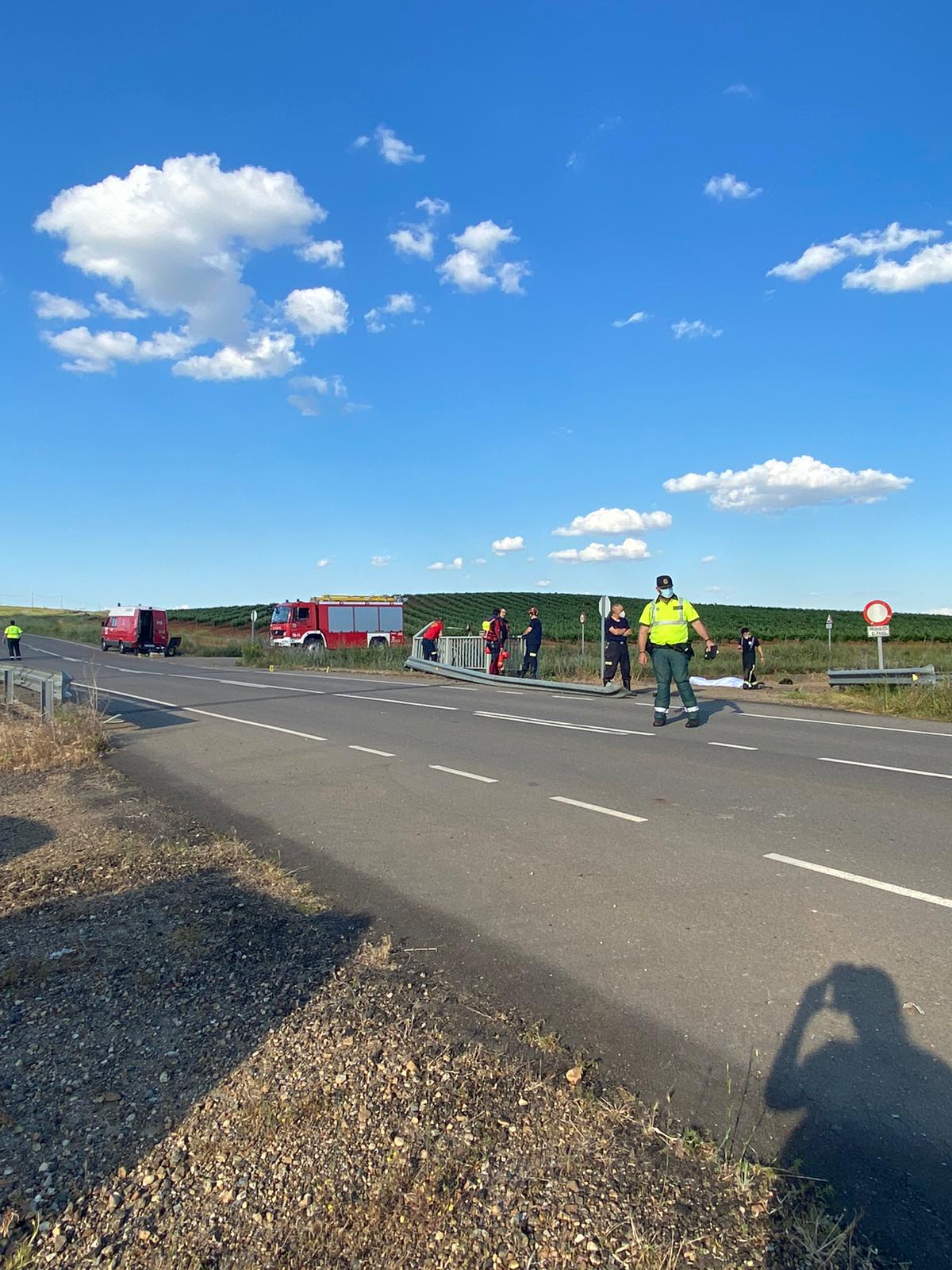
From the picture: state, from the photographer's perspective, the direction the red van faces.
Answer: facing away from the viewer and to the left of the viewer

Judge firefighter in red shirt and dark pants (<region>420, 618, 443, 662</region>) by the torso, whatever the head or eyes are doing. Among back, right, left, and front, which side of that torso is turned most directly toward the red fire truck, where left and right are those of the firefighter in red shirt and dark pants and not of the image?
left

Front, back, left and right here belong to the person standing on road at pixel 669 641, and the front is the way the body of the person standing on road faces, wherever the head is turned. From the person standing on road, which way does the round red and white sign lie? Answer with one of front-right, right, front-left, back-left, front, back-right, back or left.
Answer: back-left

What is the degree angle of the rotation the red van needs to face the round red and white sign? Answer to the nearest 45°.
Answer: approximately 135° to its left

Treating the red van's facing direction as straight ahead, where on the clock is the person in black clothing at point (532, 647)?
The person in black clothing is roughly at 7 o'clock from the red van.

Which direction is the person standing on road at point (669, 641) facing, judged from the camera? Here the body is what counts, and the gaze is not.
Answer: toward the camera

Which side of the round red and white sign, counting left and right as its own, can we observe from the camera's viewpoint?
front

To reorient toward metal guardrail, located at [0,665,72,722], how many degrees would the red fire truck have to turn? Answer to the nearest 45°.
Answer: approximately 45° to its left

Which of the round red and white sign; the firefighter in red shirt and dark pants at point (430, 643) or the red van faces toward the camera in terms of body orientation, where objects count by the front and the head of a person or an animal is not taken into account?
the round red and white sign

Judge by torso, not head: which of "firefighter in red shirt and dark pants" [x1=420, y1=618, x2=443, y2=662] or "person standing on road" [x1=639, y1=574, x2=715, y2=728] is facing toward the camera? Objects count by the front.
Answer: the person standing on road

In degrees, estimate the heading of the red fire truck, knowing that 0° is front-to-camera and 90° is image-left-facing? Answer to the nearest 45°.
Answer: approximately 45°
